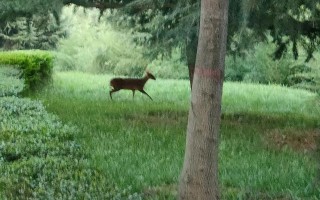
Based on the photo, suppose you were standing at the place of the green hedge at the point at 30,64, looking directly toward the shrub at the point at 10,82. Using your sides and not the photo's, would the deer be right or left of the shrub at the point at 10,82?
left

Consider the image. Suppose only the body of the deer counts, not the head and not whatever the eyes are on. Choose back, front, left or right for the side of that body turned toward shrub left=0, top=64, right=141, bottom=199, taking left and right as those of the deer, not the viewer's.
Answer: right

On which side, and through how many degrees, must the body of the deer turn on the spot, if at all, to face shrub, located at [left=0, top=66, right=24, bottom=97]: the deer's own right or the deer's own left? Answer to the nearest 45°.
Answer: approximately 135° to the deer's own right

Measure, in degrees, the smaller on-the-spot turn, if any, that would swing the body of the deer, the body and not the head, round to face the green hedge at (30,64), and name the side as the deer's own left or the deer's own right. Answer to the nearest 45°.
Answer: approximately 135° to the deer's own left

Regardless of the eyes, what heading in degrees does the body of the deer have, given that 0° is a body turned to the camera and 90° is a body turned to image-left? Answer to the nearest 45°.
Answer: approximately 270°
